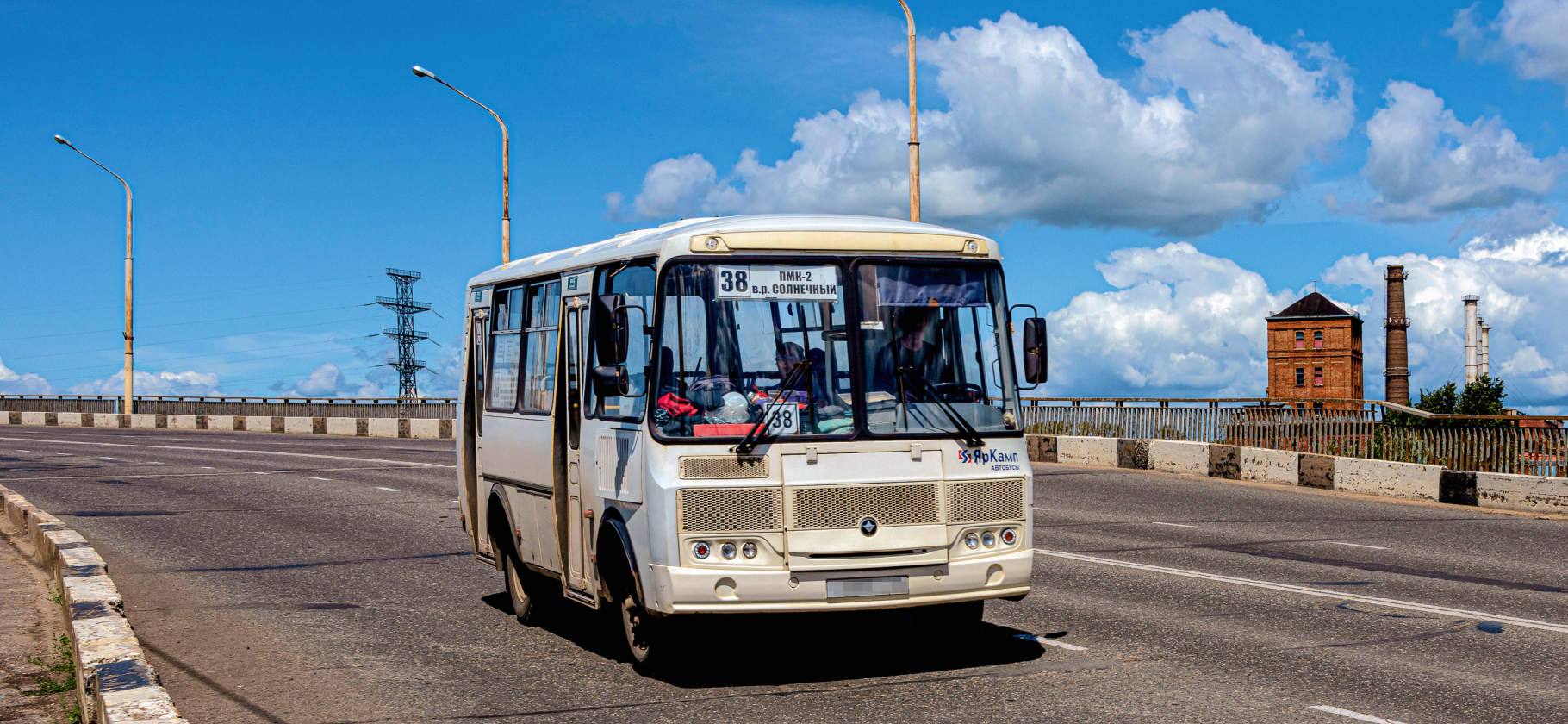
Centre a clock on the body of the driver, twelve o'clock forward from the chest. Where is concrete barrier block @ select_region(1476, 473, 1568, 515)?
The concrete barrier block is roughly at 7 o'clock from the driver.

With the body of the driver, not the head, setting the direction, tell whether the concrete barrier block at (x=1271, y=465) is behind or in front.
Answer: behind

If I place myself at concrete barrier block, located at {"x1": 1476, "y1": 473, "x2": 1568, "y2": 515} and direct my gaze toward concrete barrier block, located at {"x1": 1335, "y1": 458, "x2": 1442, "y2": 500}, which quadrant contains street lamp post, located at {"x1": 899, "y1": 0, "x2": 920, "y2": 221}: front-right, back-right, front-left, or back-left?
front-left

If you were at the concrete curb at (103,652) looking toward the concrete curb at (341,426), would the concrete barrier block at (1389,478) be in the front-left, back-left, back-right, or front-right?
front-right

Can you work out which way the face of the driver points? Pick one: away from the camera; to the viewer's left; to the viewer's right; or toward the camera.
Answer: toward the camera

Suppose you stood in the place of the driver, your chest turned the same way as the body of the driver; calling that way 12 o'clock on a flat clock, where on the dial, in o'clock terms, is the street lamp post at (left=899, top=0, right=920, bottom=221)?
The street lamp post is roughly at 6 o'clock from the driver.

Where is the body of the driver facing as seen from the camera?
toward the camera

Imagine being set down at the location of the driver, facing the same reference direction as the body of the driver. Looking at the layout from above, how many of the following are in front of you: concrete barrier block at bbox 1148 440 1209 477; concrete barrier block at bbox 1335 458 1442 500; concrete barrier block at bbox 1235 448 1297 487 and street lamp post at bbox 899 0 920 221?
0

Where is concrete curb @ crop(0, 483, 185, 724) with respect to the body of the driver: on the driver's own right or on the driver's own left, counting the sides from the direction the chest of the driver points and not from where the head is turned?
on the driver's own right

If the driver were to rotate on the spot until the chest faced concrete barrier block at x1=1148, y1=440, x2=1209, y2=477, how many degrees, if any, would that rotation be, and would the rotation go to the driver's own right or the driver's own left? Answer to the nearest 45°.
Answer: approximately 180°

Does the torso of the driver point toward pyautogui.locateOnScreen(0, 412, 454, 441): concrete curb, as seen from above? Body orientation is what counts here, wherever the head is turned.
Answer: no

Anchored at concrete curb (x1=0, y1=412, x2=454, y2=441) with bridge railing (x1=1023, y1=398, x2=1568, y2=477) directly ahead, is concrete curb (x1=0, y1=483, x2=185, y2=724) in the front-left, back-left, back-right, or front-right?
front-right

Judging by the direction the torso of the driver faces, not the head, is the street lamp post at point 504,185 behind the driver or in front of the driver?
behind

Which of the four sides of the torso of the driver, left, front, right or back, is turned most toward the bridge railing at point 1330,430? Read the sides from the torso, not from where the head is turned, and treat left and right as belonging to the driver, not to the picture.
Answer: back
